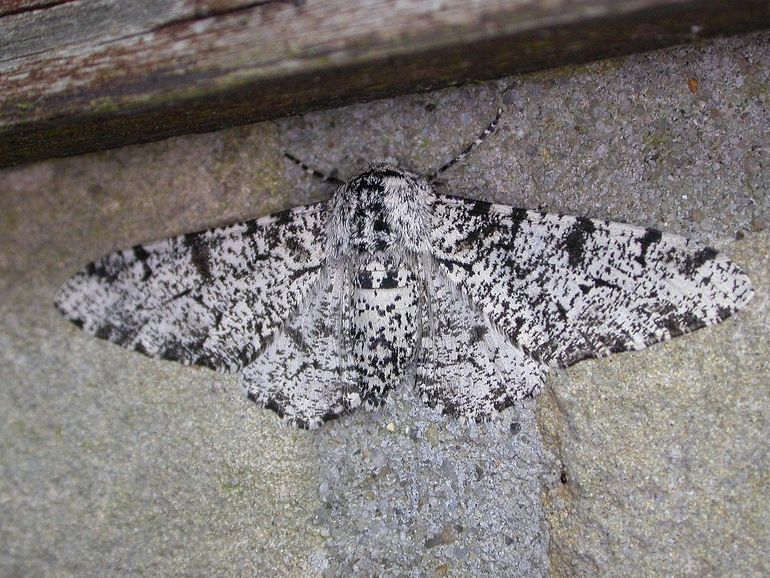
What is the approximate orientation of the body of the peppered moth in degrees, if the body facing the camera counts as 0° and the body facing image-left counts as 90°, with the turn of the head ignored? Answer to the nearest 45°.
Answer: approximately 180°
